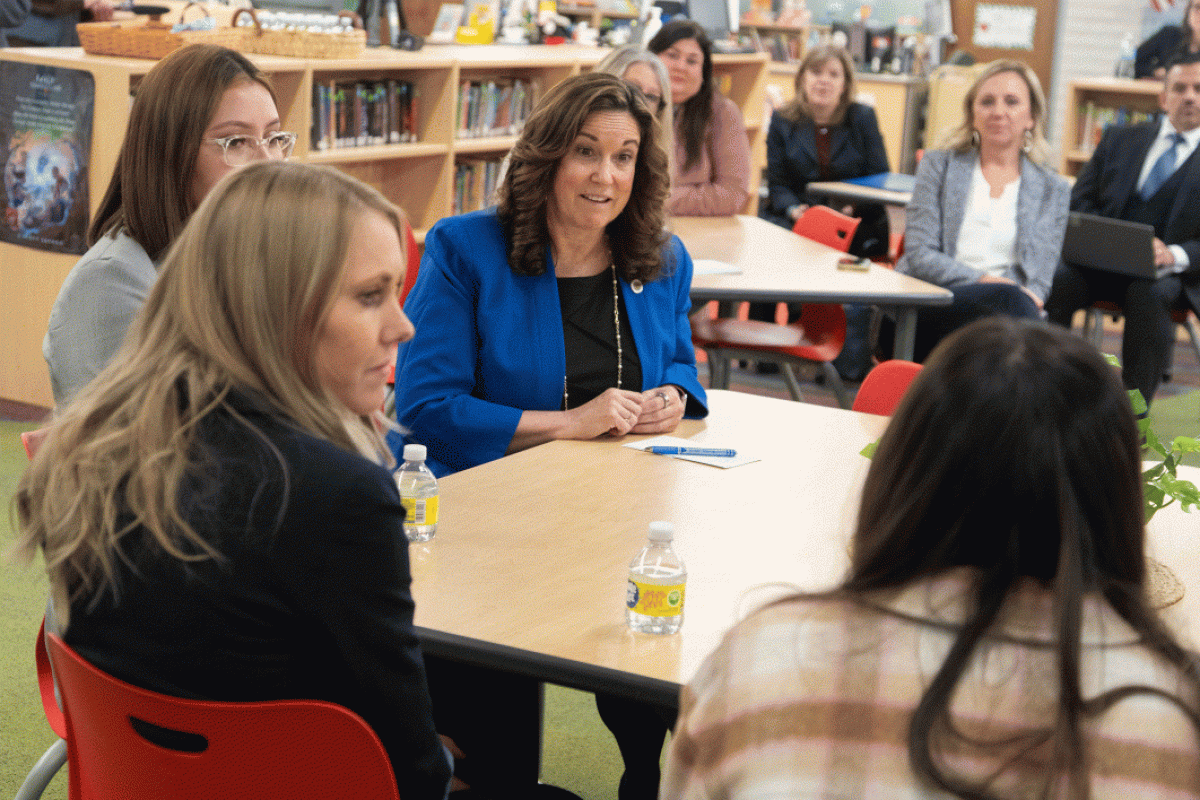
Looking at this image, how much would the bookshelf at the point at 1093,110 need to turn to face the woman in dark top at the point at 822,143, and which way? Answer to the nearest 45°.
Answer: approximately 45° to its right

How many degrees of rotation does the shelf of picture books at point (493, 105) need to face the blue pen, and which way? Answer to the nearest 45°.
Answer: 0° — it already faces it

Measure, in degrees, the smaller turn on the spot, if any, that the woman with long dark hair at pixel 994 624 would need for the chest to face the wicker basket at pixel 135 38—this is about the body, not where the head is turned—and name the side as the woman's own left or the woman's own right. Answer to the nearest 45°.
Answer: approximately 45° to the woman's own left

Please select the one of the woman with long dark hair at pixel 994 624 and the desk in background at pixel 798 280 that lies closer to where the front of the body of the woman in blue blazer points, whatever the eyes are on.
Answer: the woman with long dark hair

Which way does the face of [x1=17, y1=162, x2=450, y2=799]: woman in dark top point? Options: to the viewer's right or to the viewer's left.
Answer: to the viewer's right

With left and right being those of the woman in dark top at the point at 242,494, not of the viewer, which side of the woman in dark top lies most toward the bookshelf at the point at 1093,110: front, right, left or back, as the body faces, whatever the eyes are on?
front

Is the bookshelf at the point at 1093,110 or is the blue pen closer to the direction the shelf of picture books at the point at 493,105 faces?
the blue pen

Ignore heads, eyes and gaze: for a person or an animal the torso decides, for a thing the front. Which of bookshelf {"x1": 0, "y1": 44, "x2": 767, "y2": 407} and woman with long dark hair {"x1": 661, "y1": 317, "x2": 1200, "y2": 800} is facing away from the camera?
the woman with long dark hair

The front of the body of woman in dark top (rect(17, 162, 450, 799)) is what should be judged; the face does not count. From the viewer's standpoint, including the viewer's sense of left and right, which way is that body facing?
facing away from the viewer and to the right of the viewer

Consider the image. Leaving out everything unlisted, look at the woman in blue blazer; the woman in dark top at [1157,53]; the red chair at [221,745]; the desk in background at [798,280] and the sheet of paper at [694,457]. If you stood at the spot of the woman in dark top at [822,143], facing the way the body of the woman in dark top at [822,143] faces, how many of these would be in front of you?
4

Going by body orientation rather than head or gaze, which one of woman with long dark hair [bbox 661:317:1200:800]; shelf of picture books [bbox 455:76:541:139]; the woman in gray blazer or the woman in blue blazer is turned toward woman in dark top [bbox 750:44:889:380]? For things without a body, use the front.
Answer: the woman with long dark hair
